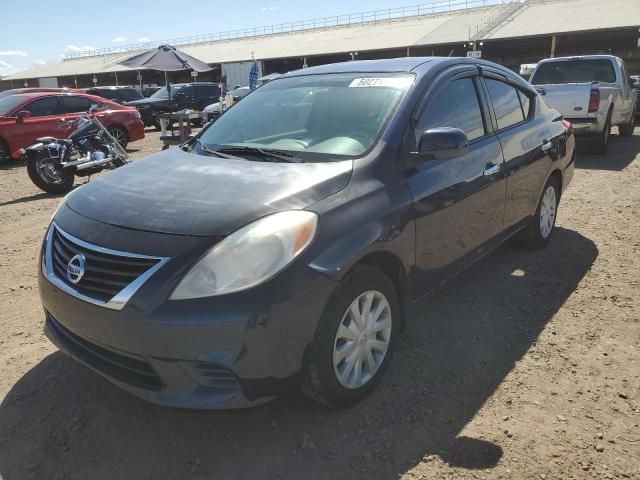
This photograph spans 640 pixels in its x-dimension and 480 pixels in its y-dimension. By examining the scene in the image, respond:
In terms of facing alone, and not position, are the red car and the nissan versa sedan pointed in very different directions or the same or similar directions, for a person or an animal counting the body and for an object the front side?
same or similar directions

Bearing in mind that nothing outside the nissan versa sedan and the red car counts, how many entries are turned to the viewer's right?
0

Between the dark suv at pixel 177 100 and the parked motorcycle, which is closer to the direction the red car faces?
the parked motorcycle

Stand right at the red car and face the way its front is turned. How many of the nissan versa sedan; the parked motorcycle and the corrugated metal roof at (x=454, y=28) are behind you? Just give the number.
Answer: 1

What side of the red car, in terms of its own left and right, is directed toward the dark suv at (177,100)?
back

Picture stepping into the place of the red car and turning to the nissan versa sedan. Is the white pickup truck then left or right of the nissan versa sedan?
left

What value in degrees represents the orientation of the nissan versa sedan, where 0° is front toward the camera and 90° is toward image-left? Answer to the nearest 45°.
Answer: approximately 45°

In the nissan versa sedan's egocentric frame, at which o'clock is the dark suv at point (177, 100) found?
The dark suv is roughly at 4 o'clock from the nissan versa sedan.
